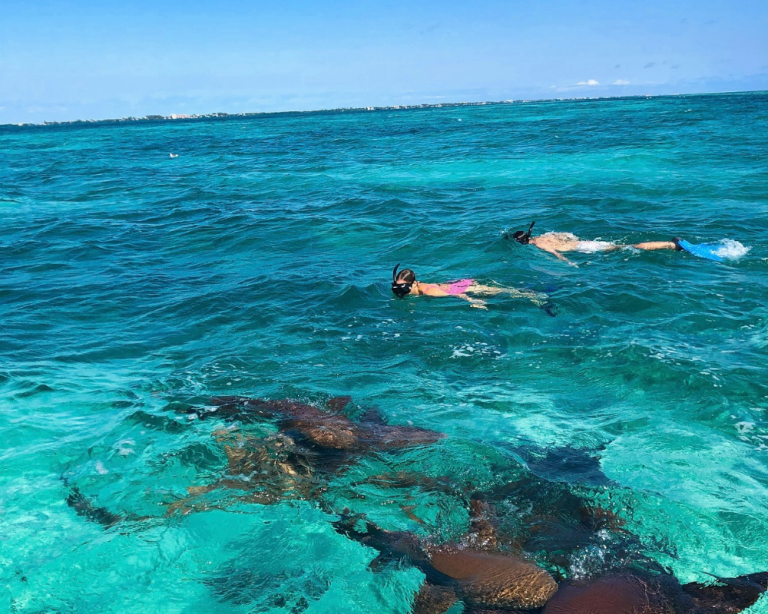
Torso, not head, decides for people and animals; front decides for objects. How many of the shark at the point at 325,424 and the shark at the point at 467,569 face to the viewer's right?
2

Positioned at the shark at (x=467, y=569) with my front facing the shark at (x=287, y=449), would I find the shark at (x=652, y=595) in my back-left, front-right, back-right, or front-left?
back-right

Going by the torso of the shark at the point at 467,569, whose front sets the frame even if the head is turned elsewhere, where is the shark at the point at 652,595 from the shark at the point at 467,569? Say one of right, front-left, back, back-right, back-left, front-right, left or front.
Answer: front

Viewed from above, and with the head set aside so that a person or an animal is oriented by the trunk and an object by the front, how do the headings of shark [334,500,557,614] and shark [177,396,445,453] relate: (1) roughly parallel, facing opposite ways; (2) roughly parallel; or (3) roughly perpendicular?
roughly parallel

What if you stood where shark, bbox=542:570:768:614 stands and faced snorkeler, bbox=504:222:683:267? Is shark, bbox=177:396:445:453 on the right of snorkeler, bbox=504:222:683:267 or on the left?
left

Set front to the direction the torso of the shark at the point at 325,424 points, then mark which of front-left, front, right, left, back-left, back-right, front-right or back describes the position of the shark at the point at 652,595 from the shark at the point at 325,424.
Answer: front-right

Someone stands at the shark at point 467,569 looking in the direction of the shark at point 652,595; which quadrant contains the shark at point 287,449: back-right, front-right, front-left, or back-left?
back-left

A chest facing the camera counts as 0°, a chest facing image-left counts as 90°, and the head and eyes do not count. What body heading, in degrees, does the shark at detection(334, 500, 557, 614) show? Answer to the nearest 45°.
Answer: approximately 270°

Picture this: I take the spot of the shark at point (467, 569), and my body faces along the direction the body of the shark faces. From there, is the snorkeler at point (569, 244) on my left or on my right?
on my left

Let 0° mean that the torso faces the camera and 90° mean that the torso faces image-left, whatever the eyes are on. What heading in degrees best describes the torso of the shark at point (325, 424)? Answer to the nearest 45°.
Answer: approximately 270°
